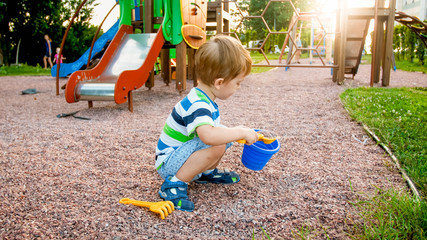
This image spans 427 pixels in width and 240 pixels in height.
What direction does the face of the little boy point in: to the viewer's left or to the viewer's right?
to the viewer's right

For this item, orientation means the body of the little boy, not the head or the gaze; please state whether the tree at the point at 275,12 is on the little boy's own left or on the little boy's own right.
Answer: on the little boy's own left

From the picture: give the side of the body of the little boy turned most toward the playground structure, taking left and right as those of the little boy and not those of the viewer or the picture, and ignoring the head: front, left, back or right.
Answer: left

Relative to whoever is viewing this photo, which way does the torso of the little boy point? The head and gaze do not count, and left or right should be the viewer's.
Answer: facing to the right of the viewer
